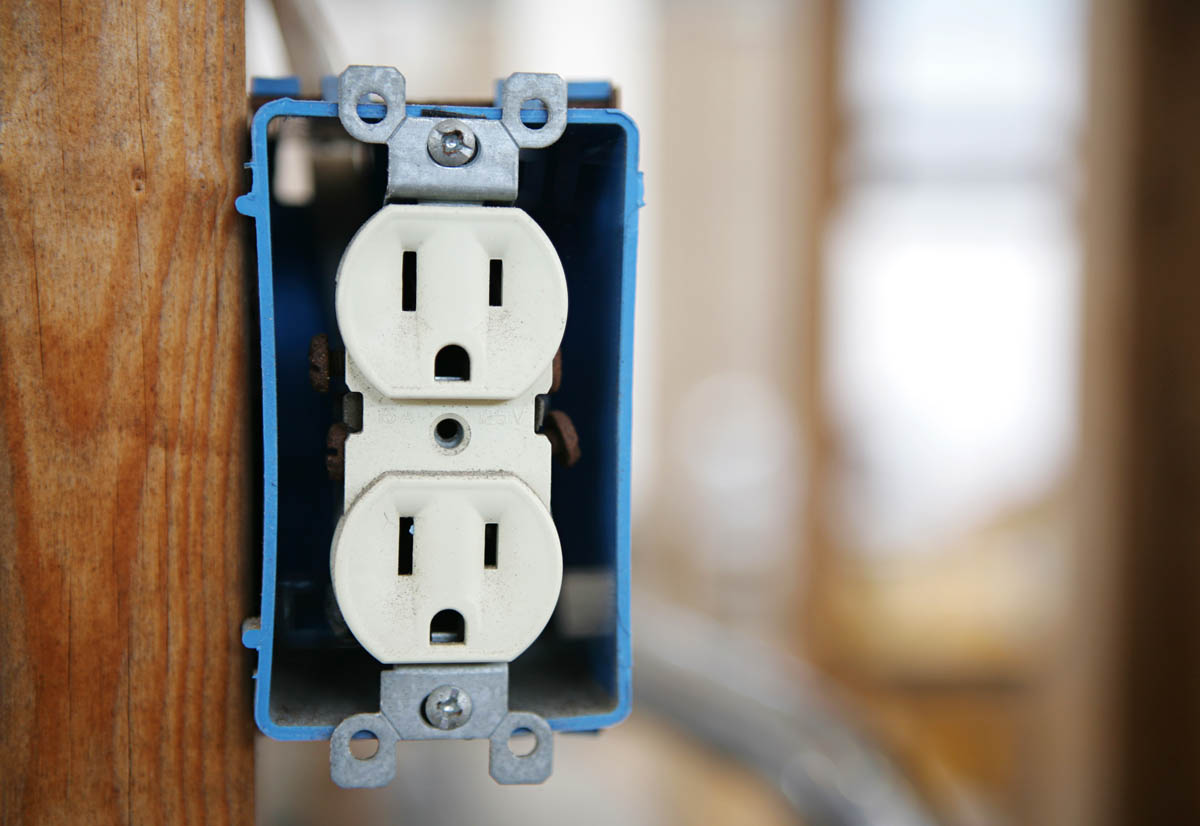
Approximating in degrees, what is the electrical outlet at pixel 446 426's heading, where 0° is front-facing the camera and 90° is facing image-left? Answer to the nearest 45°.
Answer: approximately 0°
